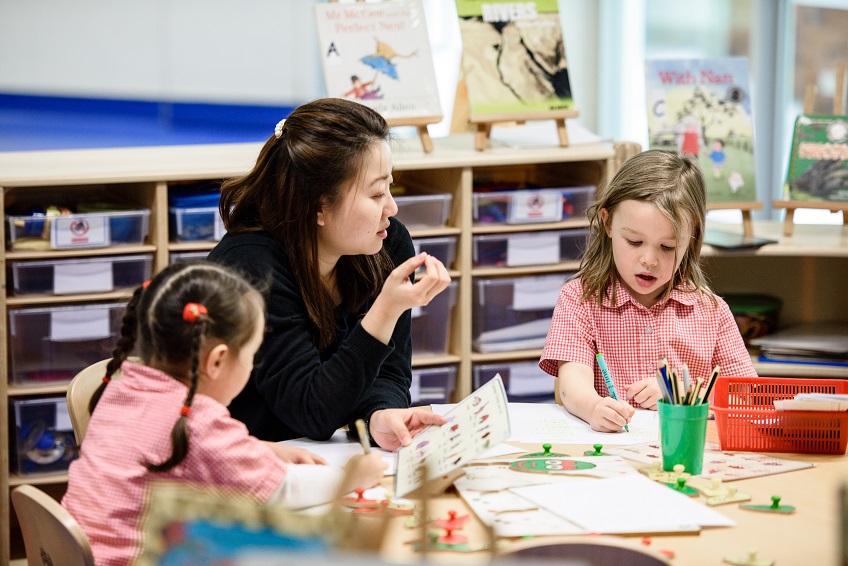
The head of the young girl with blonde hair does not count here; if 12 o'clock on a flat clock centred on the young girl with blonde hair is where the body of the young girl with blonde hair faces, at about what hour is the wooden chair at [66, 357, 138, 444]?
The wooden chair is roughly at 2 o'clock from the young girl with blonde hair.

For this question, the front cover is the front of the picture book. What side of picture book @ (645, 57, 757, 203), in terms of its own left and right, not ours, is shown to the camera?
front

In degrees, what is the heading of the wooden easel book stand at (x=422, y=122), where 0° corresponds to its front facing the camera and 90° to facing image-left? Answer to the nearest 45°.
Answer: approximately 0°

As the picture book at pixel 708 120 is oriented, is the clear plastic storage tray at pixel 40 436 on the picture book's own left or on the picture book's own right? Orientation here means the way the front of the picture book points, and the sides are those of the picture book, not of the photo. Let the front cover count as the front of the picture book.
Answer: on the picture book's own right

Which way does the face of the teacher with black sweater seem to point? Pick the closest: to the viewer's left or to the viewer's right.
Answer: to the viewer's right

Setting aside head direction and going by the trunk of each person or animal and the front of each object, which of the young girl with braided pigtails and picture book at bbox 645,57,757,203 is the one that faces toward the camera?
the picture book

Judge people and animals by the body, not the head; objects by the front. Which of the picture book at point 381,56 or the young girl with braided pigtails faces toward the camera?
the picture book

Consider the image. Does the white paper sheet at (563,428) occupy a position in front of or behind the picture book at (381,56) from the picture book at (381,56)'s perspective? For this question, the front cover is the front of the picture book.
in front

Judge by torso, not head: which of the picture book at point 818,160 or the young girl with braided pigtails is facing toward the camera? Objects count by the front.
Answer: the picture book

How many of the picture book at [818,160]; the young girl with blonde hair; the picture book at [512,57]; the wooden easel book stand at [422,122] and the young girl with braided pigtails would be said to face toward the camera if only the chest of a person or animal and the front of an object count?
4

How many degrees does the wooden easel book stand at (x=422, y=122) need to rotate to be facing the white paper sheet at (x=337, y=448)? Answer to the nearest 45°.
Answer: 0° — it already faces it

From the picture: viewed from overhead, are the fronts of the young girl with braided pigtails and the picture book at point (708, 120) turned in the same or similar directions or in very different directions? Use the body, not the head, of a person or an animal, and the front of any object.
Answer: very different directions

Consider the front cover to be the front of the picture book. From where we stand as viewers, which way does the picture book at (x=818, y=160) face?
facing the viewer

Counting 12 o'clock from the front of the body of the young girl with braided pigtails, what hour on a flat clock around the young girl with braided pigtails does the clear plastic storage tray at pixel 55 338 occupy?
The clear plastic storage tray is roughly at 10 o'clock from the young girl with braided pigtails.

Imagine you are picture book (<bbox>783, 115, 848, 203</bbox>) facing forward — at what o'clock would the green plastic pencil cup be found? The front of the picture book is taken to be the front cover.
The green plastic pencil cup is roughly at 12 o'clock from the picture book.

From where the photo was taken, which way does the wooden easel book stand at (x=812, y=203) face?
toward the camera

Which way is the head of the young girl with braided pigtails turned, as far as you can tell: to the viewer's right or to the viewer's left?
to the viewer's right
